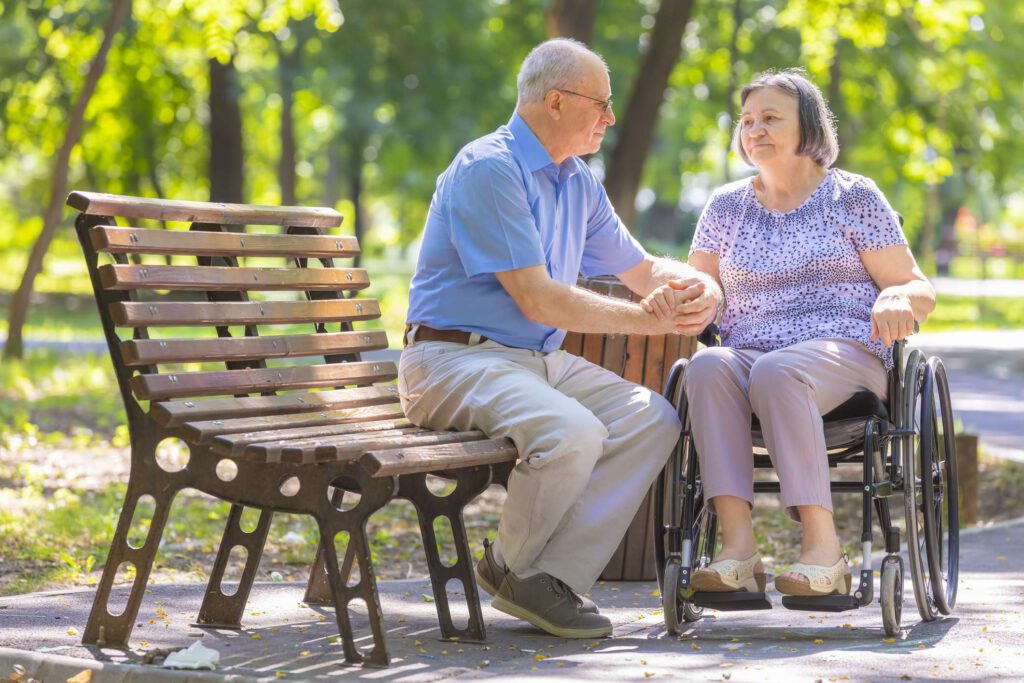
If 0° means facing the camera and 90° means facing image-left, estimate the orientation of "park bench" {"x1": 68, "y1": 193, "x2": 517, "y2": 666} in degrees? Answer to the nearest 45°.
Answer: approximately 315°

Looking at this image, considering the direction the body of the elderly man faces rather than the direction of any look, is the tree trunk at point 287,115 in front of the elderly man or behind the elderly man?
behind

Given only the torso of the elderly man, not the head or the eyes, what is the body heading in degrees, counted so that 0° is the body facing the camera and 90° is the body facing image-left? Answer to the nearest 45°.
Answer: approximately 315°

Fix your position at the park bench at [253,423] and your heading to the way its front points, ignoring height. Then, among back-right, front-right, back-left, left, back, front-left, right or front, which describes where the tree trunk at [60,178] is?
back-left

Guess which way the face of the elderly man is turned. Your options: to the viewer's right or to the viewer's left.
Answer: to the viewer's right

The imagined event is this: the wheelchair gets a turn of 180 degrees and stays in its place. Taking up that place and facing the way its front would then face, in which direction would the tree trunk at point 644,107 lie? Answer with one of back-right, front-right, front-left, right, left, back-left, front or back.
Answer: front

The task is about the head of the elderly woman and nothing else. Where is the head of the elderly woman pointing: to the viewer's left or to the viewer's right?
to the viewer's left

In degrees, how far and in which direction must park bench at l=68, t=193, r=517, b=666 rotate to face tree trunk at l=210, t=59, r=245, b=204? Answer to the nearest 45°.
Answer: approximately 135° to its left

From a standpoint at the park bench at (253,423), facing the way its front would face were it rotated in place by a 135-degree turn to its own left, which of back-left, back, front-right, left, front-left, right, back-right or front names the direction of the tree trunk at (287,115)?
front

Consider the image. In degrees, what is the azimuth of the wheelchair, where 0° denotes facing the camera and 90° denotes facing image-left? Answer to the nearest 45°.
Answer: approximately 0°
